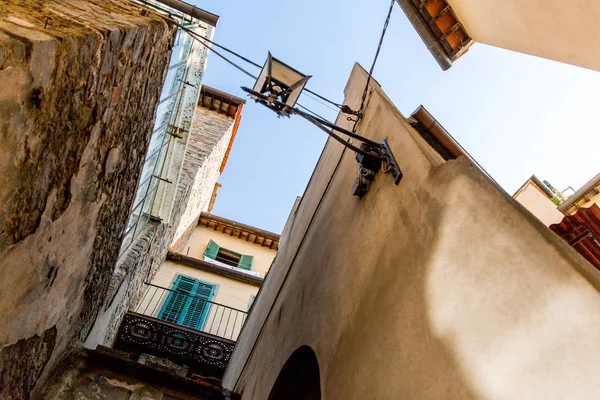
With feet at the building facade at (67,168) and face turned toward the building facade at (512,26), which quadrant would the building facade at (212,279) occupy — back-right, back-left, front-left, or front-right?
front-left

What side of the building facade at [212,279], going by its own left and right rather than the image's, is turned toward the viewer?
front

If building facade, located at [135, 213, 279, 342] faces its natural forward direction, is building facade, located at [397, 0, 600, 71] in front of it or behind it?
in front

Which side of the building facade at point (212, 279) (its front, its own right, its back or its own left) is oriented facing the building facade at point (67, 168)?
front
